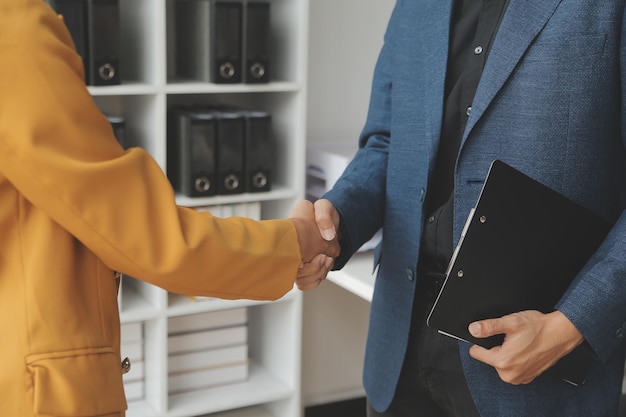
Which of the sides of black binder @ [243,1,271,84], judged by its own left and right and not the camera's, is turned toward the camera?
front

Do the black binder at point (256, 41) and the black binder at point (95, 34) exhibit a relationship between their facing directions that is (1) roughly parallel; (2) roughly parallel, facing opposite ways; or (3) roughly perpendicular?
roughly parallel

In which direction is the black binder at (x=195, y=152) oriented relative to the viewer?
toward the camera

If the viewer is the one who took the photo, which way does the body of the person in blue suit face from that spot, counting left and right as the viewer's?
facing the viewer and to the left of the viewer

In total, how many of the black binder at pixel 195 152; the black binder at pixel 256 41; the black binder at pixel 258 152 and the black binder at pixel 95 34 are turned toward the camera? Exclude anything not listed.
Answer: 4

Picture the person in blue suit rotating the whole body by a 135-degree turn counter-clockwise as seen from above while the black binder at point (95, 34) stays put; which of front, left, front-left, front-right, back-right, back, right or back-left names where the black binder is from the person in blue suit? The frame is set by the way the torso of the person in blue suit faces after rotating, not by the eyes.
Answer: back-left

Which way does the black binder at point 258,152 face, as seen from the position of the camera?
facing the viewer

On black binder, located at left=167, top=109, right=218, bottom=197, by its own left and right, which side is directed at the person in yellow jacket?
front

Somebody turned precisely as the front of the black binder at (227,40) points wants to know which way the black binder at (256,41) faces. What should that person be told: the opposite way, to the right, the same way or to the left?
the same way

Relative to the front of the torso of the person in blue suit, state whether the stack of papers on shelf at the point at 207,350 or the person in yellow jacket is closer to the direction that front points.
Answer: the person in yellow jacket

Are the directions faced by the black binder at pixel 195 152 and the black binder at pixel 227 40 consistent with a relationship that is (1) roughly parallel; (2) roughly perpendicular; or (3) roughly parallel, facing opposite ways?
roughly parallel
